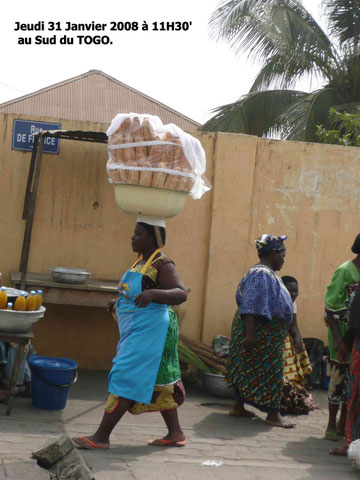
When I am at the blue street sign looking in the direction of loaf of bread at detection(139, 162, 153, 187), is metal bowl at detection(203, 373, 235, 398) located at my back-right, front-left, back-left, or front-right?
front-left

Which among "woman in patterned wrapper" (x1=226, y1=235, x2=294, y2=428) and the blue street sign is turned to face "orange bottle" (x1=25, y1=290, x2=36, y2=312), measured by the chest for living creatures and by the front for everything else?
the blue street sign

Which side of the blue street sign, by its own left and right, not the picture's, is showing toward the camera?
front

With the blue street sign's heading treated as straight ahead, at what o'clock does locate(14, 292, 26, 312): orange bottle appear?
The orange bottle is roughly at 12 o'clock from the blue street sign.

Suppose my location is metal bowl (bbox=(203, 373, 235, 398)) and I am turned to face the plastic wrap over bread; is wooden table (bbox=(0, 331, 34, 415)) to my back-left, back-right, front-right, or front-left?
front-right

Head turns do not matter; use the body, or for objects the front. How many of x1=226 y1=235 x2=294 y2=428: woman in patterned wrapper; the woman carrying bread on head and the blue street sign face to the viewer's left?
1

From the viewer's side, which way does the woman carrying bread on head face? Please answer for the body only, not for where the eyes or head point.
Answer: to the viewer's left

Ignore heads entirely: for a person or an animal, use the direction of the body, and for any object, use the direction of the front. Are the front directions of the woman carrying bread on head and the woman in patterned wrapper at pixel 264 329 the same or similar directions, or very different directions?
very different directions
